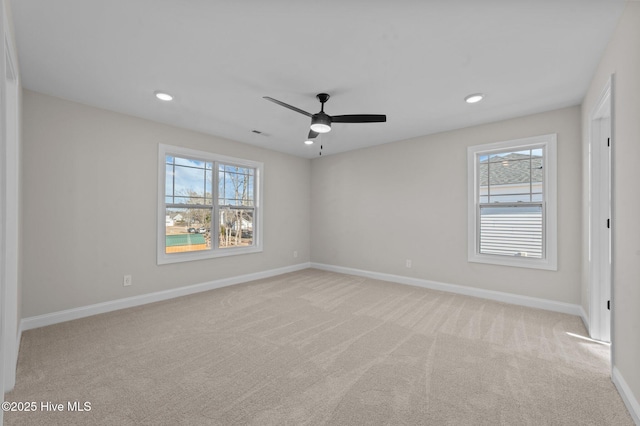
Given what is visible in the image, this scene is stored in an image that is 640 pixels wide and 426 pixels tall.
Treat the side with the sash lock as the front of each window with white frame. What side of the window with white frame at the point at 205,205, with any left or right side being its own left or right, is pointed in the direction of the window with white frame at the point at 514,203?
front

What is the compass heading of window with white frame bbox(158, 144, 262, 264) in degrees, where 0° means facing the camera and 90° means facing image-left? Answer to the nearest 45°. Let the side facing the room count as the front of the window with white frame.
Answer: approximately 315°

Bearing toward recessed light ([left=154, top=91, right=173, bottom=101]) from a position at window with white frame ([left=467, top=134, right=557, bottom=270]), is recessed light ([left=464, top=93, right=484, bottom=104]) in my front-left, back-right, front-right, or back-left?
front-left

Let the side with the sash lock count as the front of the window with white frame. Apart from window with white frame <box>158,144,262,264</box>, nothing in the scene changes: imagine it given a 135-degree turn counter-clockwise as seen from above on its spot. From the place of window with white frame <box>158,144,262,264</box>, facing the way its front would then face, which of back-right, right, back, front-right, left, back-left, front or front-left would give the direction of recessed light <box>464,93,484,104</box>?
back-right

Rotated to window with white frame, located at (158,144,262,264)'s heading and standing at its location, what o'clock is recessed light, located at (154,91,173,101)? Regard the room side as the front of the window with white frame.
The recessed light is roughly at 2 o'clock from the window with white frame.
